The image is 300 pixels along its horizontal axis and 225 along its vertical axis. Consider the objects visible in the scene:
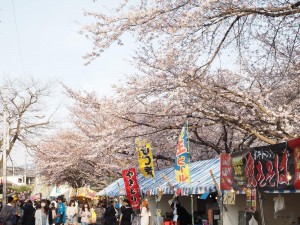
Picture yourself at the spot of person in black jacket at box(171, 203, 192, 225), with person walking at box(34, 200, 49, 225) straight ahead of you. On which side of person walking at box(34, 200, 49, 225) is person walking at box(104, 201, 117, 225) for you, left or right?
right

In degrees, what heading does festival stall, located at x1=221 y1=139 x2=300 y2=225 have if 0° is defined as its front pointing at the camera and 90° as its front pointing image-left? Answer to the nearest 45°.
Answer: approximately 45°

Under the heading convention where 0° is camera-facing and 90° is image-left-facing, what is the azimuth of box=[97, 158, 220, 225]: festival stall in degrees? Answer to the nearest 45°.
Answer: approximately 45°

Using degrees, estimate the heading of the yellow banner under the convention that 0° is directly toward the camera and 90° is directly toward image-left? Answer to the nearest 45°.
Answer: approximately 0°
